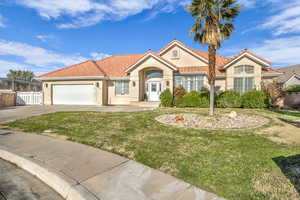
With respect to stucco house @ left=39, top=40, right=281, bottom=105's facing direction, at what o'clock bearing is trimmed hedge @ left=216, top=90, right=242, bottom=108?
The trimmed hedge is roughly at 10 o'clock from the stucco house.

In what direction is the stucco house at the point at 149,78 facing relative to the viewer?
toward the camera

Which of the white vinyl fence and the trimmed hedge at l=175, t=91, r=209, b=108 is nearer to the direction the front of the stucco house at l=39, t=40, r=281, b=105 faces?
the trimmed hedge

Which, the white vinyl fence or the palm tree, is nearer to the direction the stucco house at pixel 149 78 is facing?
the palm tree

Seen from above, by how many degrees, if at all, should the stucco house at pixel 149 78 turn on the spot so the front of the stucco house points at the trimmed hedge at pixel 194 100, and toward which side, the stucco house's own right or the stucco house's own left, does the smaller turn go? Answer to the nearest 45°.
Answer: approximately 45° to the stucco house's own left

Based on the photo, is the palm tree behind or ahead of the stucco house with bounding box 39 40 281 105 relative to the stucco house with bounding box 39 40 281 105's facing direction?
ahead

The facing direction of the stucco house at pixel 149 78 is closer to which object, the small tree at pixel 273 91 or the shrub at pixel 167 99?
the shrub

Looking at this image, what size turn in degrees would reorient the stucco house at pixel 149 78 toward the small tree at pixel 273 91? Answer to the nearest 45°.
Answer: approximately 90° to its left
